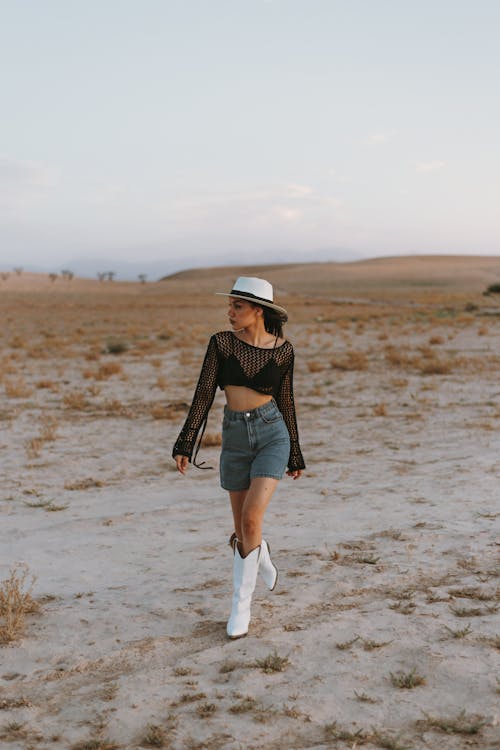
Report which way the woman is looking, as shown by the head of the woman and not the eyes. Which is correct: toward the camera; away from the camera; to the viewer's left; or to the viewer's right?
to the viewer's left

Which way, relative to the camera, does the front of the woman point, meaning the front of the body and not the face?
toward the camera
